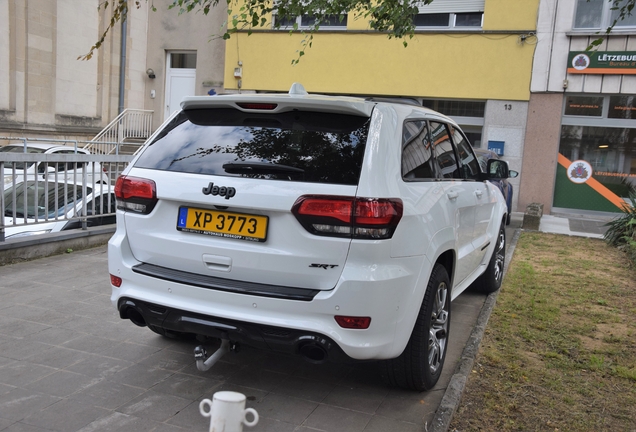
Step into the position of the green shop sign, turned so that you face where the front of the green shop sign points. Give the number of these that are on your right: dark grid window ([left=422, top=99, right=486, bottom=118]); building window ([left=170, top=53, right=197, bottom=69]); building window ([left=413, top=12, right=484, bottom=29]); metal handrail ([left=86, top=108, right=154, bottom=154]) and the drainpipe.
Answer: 5

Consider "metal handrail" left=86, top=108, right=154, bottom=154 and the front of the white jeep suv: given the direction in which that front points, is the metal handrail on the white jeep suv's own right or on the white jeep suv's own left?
on the white jeep suv's own left

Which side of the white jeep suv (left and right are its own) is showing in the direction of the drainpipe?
left

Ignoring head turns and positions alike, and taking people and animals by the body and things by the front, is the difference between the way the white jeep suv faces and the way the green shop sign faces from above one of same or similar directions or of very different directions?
very different directions

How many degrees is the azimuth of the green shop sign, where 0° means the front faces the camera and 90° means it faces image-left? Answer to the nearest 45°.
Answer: approximately 0°

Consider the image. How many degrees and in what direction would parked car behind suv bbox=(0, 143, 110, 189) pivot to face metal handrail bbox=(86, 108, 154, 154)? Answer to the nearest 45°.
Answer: approximately 135° to its right

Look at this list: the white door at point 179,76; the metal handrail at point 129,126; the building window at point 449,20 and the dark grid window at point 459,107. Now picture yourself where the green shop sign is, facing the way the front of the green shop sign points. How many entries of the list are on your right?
4

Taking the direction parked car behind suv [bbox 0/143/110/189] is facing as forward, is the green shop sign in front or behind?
behind

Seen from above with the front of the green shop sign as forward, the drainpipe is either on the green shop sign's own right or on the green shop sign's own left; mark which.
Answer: on the green shop sign's own right

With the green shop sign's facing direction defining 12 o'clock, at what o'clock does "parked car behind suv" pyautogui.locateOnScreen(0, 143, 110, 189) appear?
The parked car behind suv is roughly at 1 o'clock from the green shop sign.

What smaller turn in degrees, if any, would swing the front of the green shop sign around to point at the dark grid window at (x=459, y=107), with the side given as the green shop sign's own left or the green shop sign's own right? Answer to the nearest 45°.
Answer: approximately 90° to the green shop sign's own right

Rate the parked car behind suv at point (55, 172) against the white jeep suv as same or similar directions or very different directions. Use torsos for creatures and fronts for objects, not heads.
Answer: very different directions

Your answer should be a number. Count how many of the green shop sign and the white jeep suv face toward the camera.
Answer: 1

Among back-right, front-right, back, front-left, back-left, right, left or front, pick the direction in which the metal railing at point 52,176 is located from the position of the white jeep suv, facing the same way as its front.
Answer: left

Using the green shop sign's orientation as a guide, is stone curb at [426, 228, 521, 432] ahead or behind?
ahead

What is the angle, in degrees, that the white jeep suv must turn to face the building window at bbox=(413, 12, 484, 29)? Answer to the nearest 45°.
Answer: approximately 45° to its left
